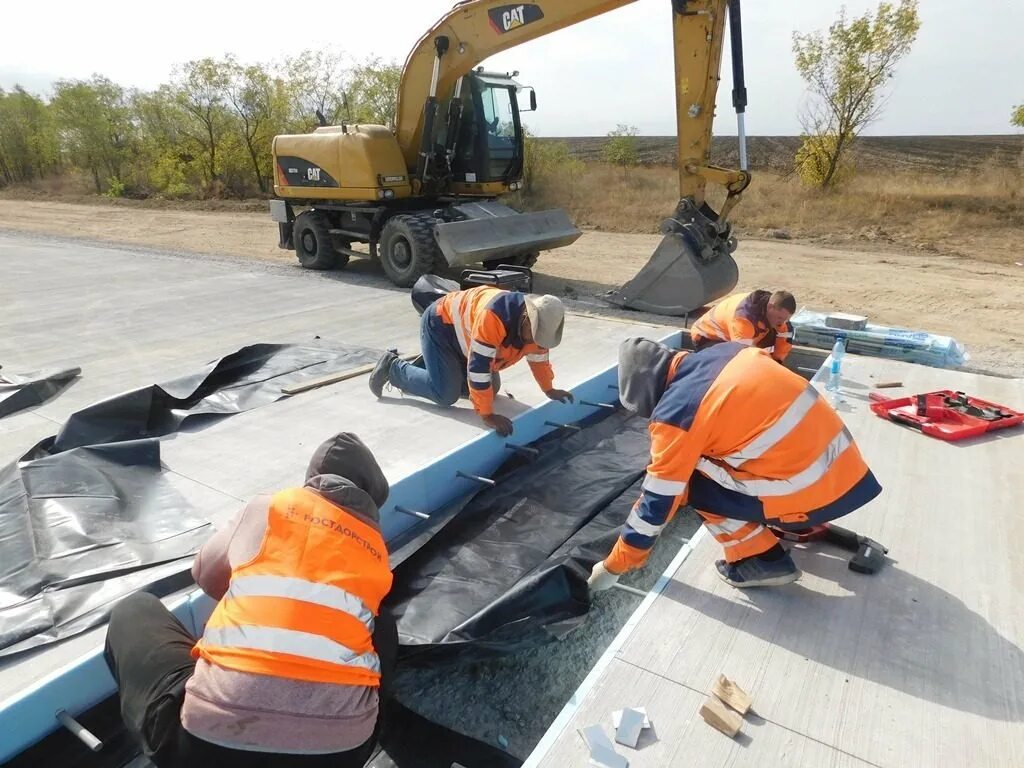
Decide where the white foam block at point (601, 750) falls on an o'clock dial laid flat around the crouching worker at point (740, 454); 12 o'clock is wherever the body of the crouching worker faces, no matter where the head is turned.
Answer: The white foam block is roughly at 10 o'clock from the crouching worker.

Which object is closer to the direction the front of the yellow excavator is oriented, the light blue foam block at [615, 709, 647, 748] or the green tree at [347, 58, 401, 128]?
the light blue foam block

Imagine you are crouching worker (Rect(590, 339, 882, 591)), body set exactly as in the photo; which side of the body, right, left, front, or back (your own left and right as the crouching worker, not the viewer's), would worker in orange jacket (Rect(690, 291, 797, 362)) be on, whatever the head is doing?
right

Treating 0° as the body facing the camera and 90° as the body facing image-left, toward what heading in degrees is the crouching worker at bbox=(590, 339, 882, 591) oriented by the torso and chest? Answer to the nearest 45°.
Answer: approximately 90°

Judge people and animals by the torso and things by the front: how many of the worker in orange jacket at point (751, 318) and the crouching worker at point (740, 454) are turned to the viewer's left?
1

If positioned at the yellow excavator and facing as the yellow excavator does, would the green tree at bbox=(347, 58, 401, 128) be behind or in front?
behind

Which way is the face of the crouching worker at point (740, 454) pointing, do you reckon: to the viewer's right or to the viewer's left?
to the viewer's left

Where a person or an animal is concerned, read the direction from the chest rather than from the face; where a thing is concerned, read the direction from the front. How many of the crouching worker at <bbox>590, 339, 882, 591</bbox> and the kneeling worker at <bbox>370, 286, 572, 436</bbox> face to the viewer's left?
1

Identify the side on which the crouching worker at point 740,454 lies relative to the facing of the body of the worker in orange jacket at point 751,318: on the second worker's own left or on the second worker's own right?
on the second worker's own right

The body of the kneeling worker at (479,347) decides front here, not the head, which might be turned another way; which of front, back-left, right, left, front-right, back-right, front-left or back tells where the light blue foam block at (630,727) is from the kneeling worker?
front-right

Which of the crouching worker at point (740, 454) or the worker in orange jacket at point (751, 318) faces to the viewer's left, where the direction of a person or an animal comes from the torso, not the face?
the crouching worker

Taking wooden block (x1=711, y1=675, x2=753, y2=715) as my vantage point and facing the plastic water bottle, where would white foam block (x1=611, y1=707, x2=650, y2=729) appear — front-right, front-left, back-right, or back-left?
back-left
